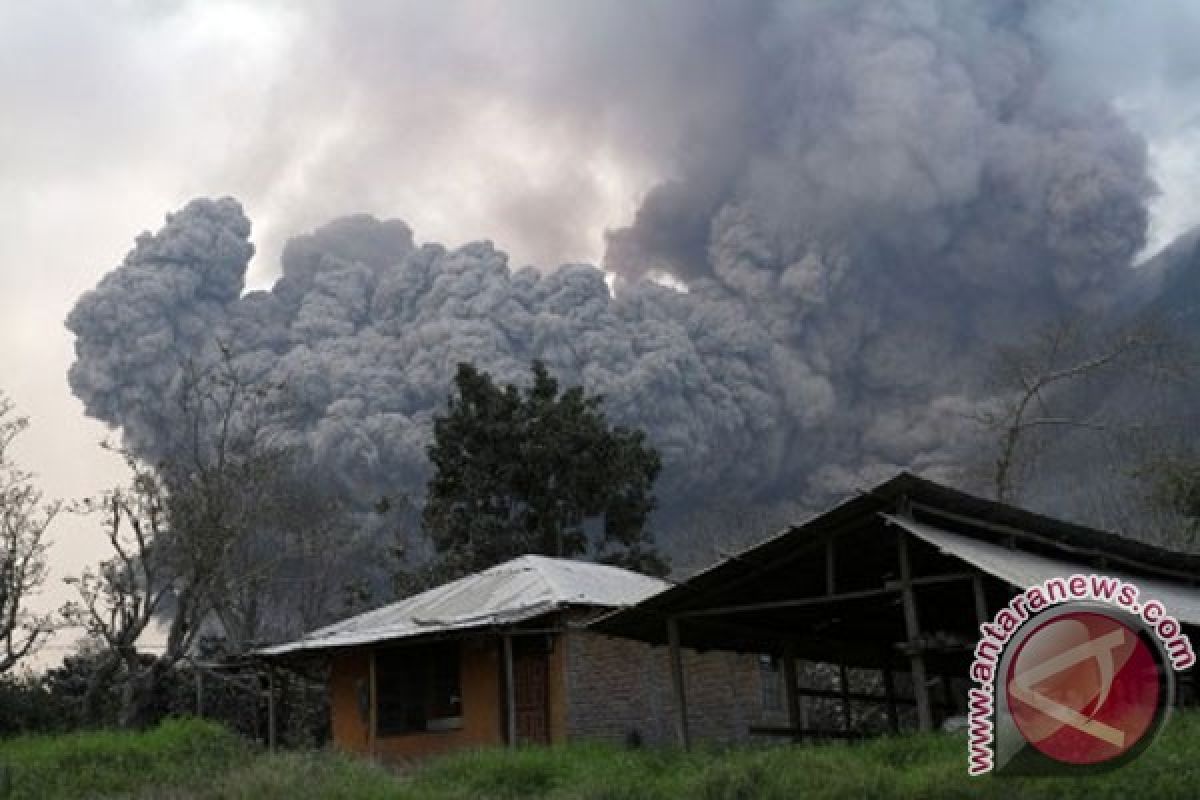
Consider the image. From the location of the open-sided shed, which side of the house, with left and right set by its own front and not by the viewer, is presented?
left

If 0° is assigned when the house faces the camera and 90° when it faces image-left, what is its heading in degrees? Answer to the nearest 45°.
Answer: approximately 45°

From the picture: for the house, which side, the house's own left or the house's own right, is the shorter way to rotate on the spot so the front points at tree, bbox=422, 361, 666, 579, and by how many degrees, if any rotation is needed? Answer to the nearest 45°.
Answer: approximately 135° to the house's own right

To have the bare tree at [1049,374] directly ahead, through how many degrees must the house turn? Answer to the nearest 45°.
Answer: approximately 180°

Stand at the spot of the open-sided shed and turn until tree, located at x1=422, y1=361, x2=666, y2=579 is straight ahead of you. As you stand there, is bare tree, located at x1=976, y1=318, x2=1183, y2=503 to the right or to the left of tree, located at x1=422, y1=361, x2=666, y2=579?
right

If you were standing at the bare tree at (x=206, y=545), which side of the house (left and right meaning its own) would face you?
right

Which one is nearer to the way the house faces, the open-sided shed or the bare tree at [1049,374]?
the open-sided shed

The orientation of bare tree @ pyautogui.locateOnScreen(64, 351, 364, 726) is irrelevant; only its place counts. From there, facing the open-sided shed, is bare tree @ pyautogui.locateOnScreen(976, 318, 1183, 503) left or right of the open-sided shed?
left
